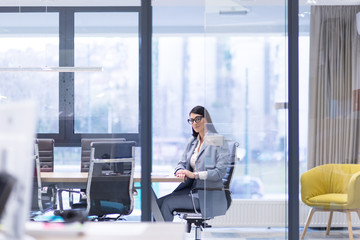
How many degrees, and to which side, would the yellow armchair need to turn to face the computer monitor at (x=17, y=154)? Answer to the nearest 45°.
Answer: approximately 45° to its left

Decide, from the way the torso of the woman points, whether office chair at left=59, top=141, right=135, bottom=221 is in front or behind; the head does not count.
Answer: in front

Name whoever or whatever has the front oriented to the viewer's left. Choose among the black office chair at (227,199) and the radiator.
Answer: the black office chair

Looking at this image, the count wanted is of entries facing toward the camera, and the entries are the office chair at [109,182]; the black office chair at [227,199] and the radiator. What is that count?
1

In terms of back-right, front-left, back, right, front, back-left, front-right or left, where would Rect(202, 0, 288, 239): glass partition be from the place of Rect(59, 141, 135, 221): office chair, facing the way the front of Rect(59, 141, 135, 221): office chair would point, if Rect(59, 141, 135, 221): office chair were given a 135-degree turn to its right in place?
front

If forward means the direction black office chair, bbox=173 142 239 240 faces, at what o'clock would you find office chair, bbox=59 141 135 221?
The office chair is roughly at 12 o'clock from the black office chair.

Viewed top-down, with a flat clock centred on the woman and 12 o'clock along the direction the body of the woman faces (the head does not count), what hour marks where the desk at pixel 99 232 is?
The desk is roughly at 11 o'clock from the woman.

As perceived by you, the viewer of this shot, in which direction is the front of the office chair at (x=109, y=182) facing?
facing away from the viewer and to the left of the viewer

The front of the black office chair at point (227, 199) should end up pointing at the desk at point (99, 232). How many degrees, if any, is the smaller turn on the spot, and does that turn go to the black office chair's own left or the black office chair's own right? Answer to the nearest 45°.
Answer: approximately 90° to the black office chair's own left

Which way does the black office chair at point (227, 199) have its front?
to the viewer's left

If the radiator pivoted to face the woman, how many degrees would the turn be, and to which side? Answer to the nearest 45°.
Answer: approximately 90° to its right

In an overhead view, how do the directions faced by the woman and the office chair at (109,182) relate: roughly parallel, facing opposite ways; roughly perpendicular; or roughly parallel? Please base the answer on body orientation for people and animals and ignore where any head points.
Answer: roughly perpendicular
